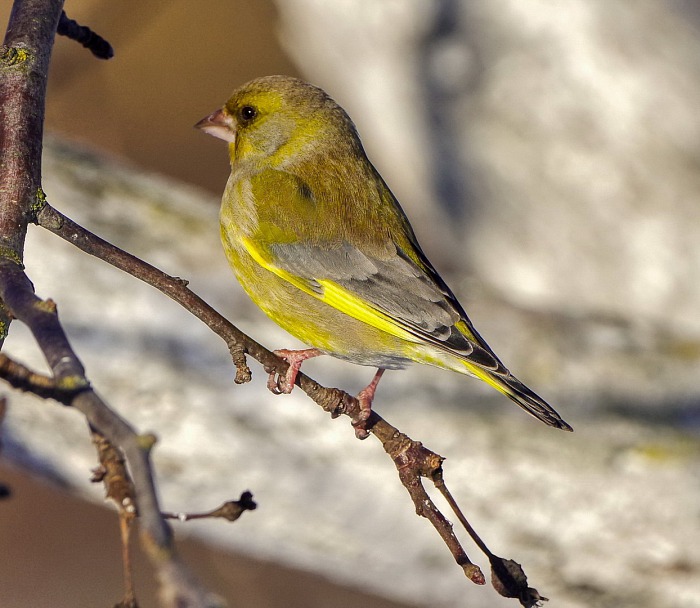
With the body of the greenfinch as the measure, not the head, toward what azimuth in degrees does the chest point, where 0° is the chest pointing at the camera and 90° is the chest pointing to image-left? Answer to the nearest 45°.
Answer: approximately 90°
